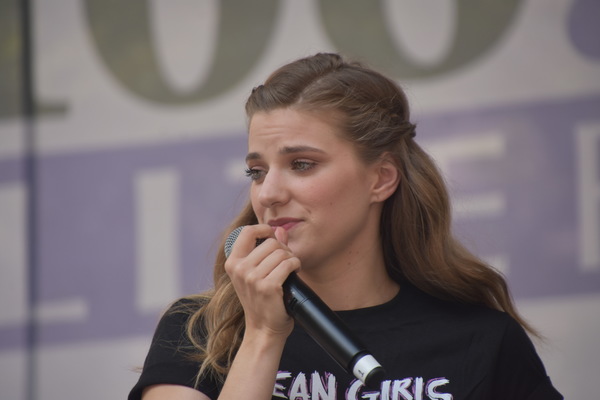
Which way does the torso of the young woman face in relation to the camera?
toward the camera

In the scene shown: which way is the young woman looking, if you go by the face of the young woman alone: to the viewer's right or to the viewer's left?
to the viewer's left
